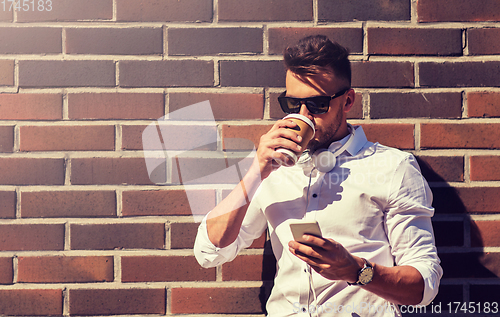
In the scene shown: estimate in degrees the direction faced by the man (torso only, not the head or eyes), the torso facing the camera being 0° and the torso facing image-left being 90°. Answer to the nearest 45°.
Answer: approximately 45°

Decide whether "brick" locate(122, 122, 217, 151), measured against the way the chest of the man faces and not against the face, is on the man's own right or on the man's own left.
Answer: on the man's own right
